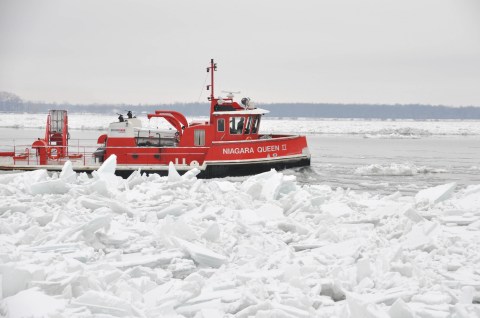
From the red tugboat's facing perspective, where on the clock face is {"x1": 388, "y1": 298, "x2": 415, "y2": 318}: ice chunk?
The ice chunk is roughly at 3 o'clock from the red tugboat.

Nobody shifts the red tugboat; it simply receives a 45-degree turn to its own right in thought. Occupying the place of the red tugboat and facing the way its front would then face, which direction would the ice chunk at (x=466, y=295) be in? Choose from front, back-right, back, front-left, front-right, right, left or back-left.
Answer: front-right

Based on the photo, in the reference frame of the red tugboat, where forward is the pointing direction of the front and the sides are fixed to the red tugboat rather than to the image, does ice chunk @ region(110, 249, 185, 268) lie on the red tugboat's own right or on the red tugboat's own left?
on the red tugboat's own right

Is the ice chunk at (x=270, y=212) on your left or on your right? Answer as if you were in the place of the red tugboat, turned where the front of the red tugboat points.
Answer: on your right

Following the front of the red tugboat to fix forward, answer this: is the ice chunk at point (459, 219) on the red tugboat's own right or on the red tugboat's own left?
on the red tugboat's own right

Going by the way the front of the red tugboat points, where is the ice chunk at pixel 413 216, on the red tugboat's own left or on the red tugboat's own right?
on the red tugboat's own right

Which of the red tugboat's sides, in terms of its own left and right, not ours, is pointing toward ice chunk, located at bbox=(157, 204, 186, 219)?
right

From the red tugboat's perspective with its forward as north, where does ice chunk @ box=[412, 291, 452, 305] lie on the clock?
The ice chunk is roughly at 3 o'clock from the red tugboat.

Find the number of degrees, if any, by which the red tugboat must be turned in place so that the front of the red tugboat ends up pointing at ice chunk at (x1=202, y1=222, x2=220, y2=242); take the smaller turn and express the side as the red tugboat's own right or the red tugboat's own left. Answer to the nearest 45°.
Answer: approximately 90° to the red tugboat's own right

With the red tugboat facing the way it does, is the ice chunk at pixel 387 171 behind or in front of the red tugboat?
in front

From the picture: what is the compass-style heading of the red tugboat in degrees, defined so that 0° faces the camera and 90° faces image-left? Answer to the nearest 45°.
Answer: approximately 270°

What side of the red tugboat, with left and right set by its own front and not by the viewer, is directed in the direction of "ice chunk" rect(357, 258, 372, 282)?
right

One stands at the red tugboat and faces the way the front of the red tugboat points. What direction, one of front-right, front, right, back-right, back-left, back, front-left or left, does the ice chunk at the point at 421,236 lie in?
right
